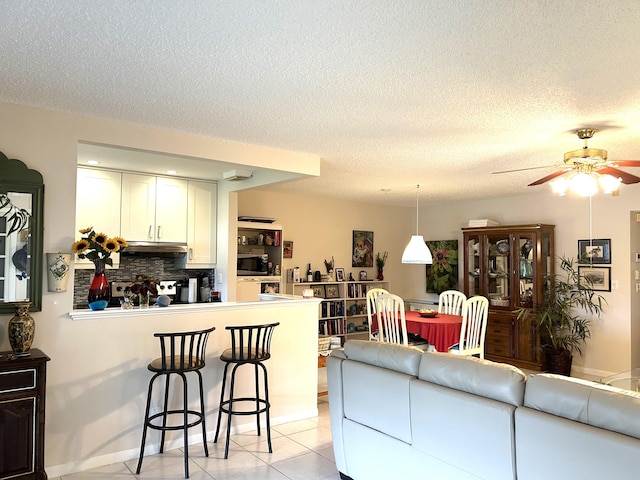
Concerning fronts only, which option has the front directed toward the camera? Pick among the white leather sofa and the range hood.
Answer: the range hood

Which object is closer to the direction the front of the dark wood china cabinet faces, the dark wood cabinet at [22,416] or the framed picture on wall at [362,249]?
the dark wood cabinet

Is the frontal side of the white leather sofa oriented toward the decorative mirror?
no

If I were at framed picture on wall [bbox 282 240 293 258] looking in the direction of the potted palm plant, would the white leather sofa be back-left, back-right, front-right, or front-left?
front-right

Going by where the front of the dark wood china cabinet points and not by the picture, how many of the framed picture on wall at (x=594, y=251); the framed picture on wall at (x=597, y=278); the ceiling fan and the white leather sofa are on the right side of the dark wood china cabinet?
0

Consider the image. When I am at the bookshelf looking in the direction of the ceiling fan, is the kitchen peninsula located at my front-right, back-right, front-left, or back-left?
front-right

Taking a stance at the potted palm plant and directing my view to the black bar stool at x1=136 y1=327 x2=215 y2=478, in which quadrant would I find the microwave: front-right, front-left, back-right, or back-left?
front-right

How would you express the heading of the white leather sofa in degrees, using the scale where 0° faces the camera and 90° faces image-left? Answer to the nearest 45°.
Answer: approximately 225°

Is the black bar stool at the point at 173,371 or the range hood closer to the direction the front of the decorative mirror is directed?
the black bar stool

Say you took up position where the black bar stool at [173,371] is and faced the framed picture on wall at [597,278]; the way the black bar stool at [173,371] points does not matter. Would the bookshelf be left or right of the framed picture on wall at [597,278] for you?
left

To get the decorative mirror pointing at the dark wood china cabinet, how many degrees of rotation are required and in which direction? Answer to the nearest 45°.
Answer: approximately 90° to its left

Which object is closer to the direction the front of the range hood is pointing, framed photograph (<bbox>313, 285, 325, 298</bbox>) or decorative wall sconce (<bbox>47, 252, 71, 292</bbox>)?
the decorative wall sconce

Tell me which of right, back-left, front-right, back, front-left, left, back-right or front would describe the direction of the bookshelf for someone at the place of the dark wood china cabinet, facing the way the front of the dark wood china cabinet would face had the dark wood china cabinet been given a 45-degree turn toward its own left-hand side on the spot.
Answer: right
